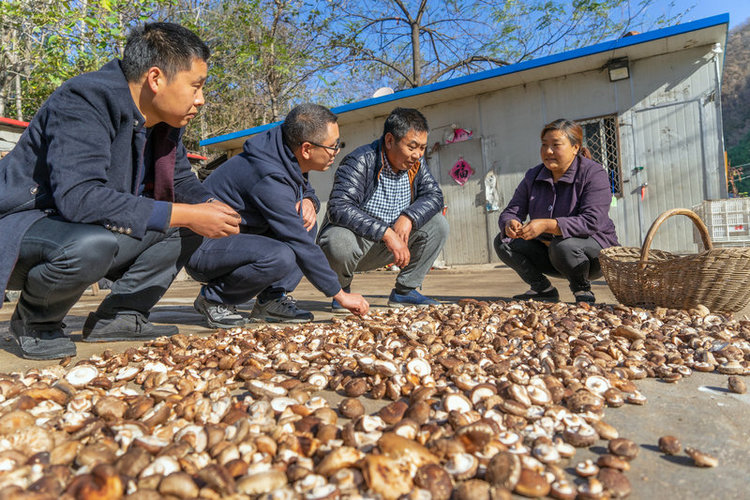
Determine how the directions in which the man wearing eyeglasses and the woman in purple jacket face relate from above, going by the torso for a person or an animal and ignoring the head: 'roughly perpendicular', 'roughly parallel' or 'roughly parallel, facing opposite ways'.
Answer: roughly parallel, facing opposite ways

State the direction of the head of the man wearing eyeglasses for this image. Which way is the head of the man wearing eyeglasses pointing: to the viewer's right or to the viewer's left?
to the viewer's right

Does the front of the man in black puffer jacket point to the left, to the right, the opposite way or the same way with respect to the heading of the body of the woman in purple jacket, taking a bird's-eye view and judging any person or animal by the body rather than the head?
to the left

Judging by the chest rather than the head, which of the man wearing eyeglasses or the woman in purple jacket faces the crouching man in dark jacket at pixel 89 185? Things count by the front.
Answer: the woman in purple jacket

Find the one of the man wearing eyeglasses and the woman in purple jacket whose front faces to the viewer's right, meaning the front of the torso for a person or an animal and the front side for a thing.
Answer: the man wearing eyeglasses

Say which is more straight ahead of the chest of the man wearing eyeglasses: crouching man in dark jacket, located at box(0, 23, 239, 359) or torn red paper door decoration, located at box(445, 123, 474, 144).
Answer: the torn red paper door decoration

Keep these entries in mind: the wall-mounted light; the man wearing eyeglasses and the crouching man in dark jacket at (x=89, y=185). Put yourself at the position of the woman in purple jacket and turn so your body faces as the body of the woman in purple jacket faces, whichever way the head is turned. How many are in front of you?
2

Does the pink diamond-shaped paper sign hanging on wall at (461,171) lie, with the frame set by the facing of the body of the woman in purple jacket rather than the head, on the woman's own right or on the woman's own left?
on the woman's own right

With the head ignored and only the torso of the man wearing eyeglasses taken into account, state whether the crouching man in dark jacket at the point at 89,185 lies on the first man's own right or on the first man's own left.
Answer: on the first man's own right

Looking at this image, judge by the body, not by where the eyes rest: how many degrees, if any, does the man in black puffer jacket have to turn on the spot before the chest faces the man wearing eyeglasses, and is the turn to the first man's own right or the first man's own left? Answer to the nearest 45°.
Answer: approximately 90° to the first man's own right

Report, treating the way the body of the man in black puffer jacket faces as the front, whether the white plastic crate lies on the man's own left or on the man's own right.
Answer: on the man's own left

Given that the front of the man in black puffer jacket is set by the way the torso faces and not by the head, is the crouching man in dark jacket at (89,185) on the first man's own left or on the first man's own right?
on the first man's own right

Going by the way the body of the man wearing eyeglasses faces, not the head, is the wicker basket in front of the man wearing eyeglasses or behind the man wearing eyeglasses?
in front

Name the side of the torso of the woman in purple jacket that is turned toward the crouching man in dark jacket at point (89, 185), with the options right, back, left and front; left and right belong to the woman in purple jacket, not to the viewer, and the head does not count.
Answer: front

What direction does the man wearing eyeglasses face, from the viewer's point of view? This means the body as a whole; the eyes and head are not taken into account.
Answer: to the viewer's right

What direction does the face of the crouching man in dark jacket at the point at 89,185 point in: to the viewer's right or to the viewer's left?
to the viewer's right

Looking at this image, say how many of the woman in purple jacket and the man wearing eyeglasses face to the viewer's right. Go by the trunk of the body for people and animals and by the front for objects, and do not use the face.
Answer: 1

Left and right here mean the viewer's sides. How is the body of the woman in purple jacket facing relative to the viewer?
facing the viewer and to the left of the viewer
